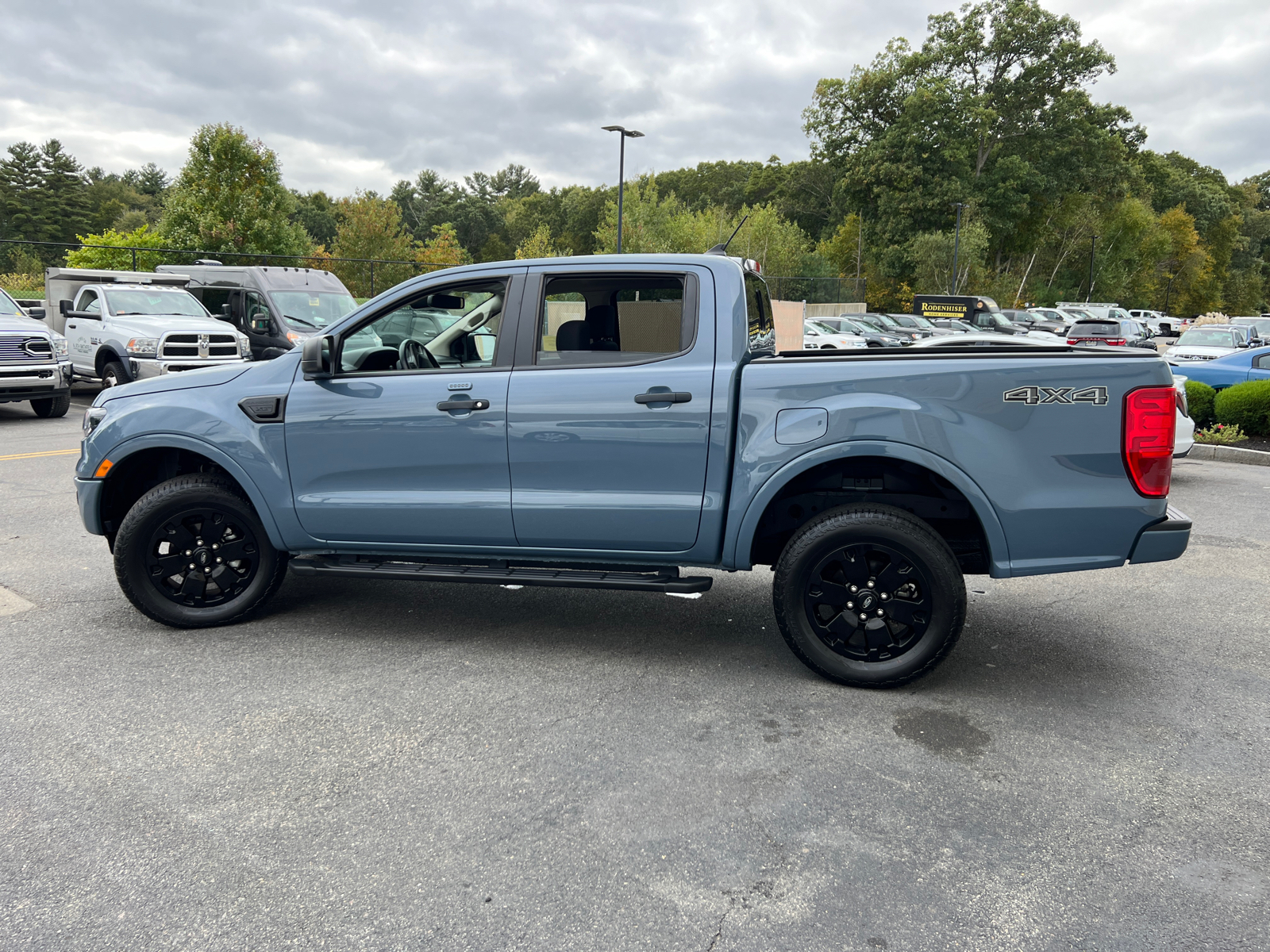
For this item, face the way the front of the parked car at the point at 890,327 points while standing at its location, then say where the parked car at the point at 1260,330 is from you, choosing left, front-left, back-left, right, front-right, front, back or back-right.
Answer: front-left

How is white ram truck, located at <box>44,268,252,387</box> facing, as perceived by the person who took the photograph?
facing the viewer and to the right of the viewer

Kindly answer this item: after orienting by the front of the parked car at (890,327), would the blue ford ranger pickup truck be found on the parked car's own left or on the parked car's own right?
on the parked car's own right

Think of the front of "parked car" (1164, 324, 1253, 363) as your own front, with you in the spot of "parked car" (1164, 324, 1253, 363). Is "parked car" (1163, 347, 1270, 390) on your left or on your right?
on your left

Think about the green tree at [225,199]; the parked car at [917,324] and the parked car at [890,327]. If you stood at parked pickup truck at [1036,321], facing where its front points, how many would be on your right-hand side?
3

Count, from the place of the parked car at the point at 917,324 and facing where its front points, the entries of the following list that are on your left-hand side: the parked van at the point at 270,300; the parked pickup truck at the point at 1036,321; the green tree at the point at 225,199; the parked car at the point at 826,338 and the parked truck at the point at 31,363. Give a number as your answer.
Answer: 1

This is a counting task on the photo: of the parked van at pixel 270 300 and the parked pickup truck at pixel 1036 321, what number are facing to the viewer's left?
0
